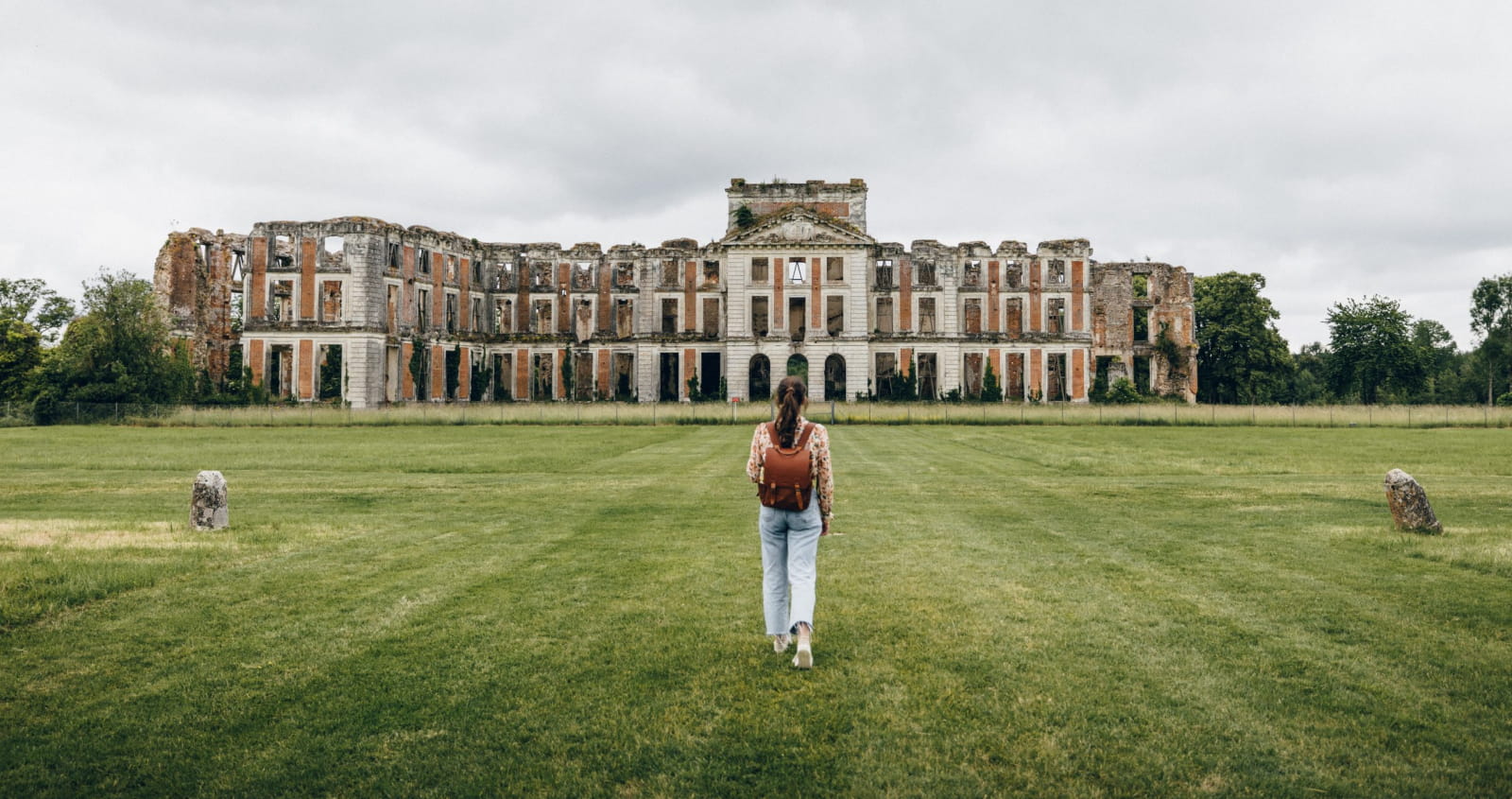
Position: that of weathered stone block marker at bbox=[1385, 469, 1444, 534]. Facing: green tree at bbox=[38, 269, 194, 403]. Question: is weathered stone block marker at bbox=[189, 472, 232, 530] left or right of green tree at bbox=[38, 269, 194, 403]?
left

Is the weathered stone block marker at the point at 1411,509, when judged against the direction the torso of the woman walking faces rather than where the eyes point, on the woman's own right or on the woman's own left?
on the woman's own right

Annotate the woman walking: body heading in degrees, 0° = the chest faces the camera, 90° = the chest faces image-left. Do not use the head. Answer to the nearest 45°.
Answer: approximately 180°

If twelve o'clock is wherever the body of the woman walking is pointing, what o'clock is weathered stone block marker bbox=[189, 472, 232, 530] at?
The weathered stone block marker is roughly at 10 o'clock from the woman walking.

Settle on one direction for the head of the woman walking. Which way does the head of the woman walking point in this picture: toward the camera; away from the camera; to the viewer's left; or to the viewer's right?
away from the camera

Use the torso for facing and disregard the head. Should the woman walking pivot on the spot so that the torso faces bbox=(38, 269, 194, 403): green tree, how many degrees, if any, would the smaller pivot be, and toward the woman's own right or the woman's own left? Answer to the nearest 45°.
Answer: approximately 45° to the woman's own left
